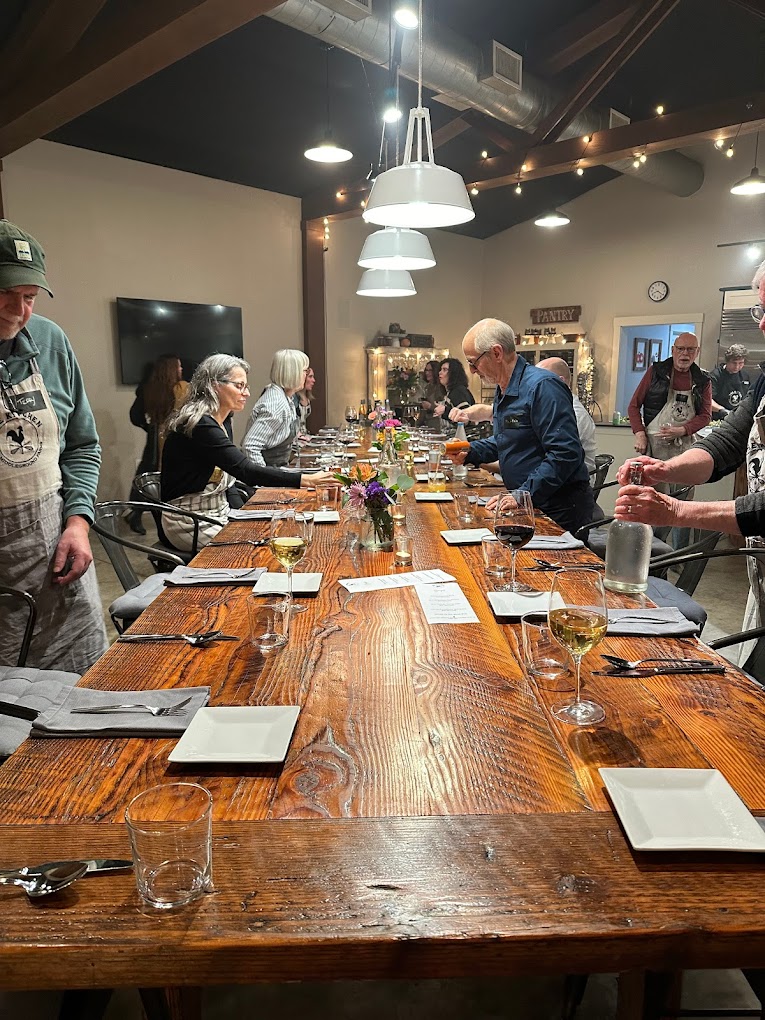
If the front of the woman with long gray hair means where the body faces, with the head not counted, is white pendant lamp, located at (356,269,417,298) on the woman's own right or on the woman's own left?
on the woman's own left

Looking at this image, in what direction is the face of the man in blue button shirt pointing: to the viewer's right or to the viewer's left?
to the viewer's left

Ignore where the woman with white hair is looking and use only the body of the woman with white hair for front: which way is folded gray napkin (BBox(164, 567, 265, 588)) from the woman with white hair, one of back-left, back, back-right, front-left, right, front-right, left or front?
right

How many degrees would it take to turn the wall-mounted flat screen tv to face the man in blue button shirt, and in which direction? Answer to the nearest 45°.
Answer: approximately 45° to its right

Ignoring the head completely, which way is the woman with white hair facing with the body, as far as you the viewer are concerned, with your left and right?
facing to the right of the viewer

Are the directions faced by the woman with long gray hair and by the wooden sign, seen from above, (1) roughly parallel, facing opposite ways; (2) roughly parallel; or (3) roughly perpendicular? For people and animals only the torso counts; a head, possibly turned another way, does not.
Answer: roughly perpendicular

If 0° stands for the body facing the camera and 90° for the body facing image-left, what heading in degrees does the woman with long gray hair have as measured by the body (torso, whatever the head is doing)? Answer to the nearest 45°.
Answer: approximately 270°

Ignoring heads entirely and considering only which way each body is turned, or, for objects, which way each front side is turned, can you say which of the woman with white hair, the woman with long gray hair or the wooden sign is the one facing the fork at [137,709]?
the wooden sign

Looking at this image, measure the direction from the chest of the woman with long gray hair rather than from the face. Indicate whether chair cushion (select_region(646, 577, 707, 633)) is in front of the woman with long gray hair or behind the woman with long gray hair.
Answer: in front

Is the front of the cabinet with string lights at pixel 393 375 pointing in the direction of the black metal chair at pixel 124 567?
yes

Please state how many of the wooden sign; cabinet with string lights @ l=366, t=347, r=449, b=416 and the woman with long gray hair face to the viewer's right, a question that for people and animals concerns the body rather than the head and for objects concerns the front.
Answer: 1

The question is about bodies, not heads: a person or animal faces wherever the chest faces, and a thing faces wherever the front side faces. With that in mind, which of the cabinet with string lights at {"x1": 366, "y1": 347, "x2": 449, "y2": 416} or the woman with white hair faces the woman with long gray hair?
the cabinet with string lights
